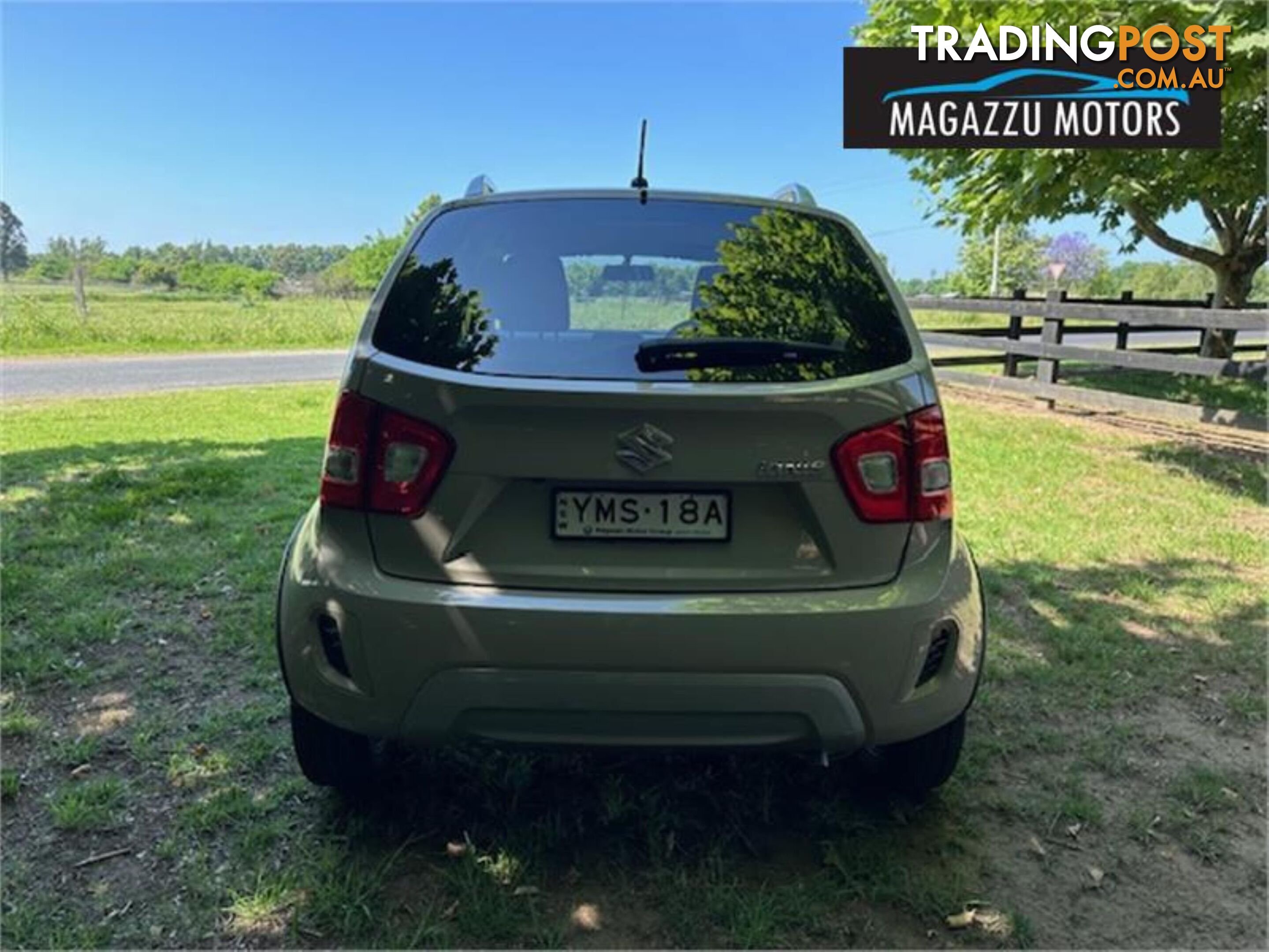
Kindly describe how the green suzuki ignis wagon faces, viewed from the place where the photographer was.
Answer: facing away from the viewer

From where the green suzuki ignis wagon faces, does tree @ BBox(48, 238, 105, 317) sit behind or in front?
in front

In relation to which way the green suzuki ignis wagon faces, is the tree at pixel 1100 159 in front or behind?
in front
